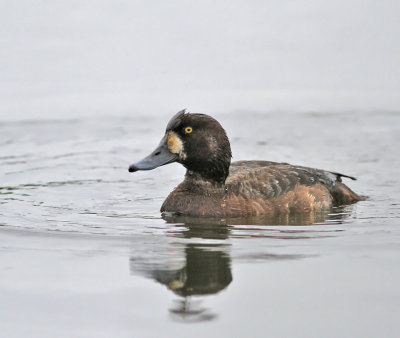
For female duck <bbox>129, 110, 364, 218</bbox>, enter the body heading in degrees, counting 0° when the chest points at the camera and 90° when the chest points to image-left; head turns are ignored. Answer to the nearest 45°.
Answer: approximately 90°
